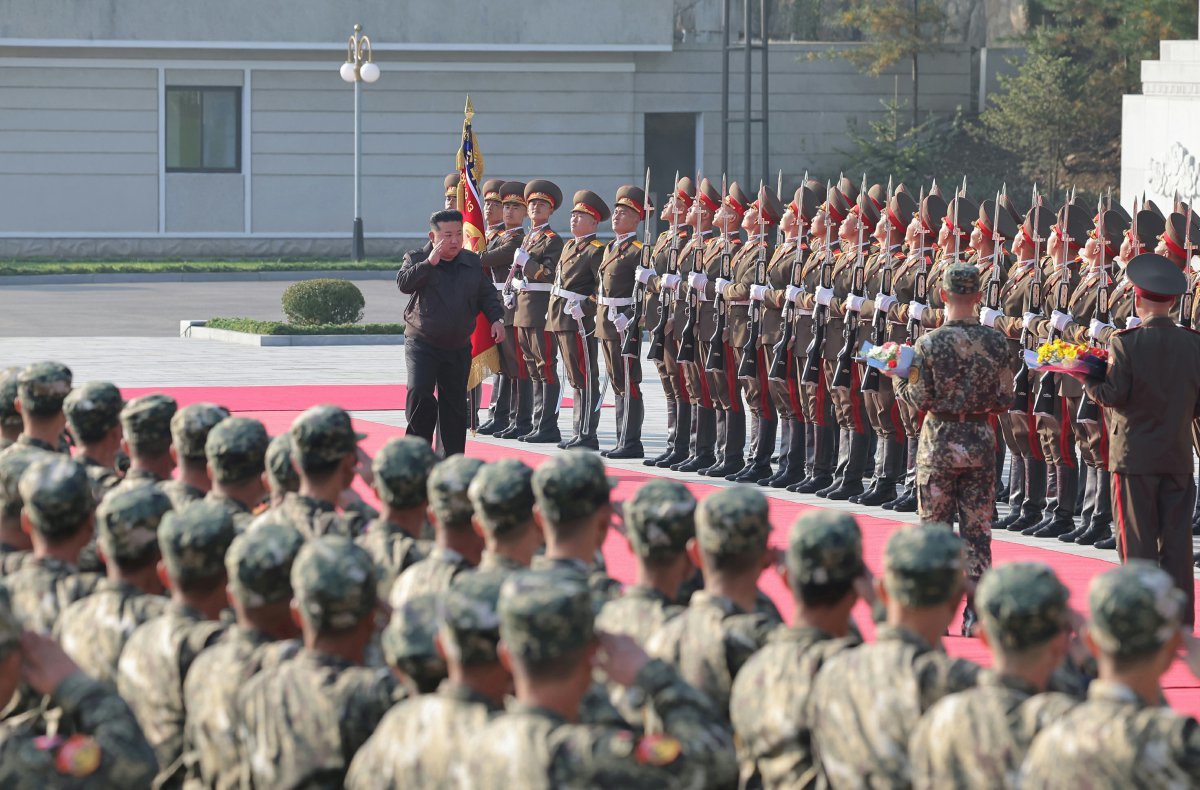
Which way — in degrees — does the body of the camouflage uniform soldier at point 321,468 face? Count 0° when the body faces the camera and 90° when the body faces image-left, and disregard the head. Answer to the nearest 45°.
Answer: approximately 225°

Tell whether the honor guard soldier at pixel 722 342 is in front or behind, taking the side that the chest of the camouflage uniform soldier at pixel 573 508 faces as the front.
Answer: in front

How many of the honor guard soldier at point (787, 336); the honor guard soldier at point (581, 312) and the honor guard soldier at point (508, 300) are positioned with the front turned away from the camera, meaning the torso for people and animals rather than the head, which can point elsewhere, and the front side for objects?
0

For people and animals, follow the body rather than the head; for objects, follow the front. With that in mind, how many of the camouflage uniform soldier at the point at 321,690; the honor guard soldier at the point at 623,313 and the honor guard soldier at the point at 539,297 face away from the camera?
1

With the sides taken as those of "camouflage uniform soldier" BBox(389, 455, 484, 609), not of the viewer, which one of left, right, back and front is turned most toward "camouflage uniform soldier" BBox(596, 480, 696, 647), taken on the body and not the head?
right

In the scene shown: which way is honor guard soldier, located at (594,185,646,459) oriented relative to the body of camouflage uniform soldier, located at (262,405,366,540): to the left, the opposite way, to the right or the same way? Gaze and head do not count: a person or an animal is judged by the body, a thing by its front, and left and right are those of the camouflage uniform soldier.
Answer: the opposite way

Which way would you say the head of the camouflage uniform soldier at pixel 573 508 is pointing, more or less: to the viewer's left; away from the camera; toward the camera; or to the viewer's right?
away from the camera

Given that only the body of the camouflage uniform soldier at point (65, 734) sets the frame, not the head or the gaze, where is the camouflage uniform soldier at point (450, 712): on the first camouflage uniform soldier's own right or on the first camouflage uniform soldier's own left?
on the first camouflage uniform soldier's own right

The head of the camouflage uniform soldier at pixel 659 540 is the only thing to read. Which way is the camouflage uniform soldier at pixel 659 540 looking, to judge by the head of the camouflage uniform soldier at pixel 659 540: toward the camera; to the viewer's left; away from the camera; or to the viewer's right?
away from the camera

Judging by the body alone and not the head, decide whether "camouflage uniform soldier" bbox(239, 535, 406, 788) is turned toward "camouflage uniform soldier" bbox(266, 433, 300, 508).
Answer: yes

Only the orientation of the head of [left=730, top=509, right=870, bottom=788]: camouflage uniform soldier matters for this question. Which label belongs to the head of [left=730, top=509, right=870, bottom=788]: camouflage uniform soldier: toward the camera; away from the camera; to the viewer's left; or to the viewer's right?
away from the camera

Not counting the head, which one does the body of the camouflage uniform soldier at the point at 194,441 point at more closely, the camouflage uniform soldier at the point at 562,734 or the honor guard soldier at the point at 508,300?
the honor guard soldier

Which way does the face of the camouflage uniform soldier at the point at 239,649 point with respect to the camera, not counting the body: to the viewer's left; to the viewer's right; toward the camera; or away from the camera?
away from the camera

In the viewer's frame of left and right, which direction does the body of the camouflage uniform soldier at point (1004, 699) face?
facing away from the viewer and to the right of the viewer

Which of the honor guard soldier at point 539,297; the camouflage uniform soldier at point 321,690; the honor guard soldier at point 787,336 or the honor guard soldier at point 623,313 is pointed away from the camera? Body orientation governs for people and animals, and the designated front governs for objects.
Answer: the camouflage uniform soldier

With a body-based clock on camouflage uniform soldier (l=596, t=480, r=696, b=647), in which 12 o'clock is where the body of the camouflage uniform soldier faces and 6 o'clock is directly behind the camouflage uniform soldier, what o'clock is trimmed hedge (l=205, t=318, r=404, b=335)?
The trimmed hedge is roughly at 10 o'clock from the camouflage uniform soldier.

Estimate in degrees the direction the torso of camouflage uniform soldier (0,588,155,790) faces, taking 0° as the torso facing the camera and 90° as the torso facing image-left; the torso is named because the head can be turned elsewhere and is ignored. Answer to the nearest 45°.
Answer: approximately 225°

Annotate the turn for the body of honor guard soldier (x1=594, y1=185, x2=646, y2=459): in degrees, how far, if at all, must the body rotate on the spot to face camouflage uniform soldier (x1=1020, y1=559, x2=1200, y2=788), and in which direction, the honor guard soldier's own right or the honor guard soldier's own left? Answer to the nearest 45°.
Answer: approximately 45° to the honor guard soldier's own left
